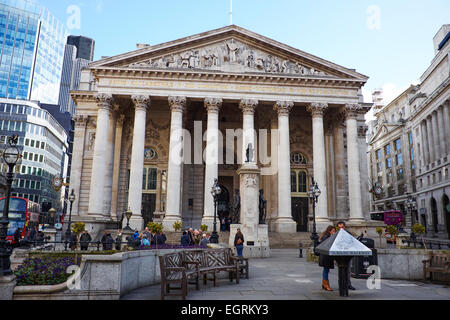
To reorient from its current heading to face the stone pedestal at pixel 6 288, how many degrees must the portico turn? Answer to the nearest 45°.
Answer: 0° — it already faces it

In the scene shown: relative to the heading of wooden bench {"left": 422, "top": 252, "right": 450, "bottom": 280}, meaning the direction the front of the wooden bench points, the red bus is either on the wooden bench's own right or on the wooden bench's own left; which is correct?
on the wooden bench's own right

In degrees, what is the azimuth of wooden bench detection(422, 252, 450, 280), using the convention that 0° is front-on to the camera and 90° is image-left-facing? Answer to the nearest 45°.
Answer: approximately 45°

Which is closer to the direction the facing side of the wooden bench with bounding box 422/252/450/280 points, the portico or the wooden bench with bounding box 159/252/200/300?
the wooden bench
